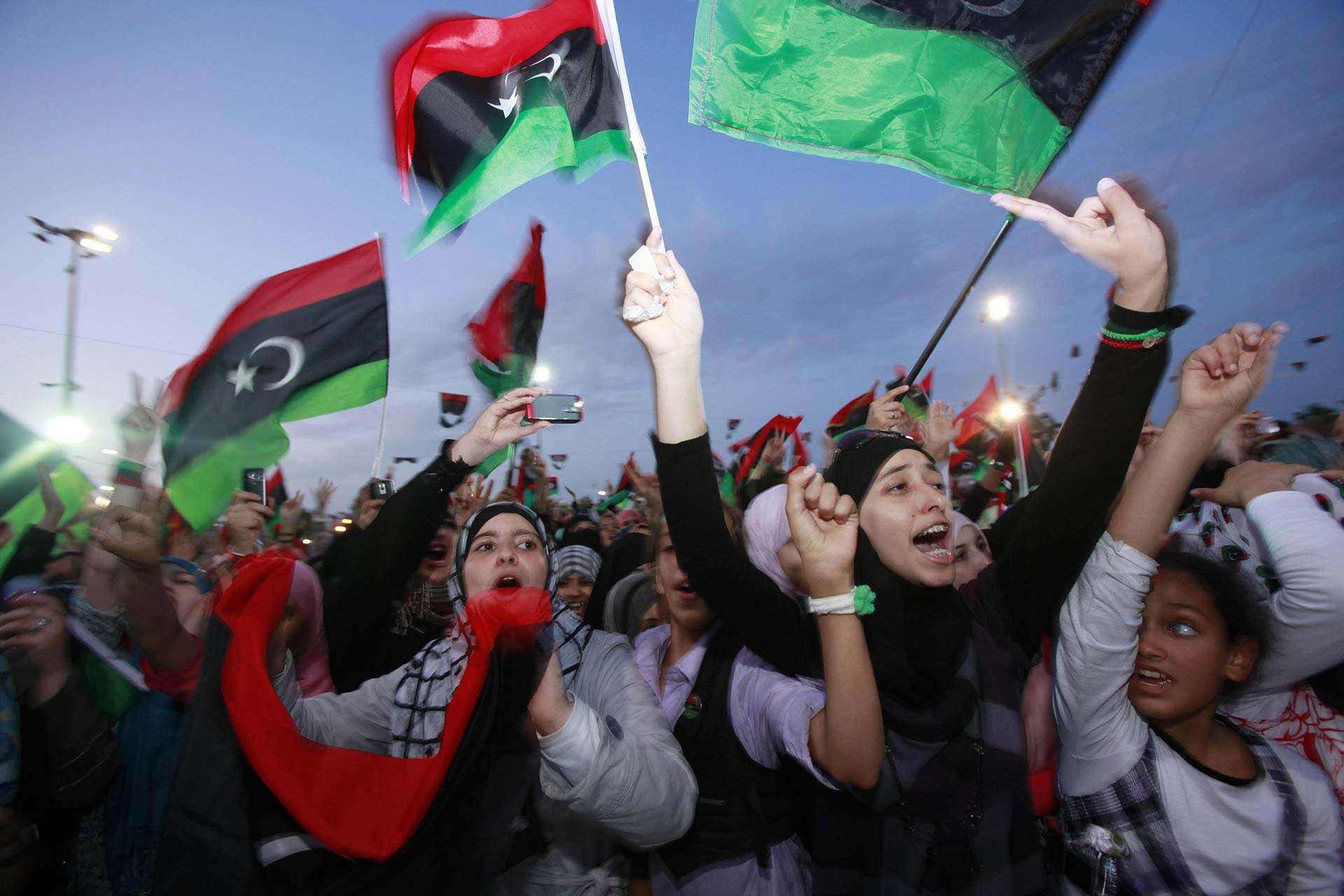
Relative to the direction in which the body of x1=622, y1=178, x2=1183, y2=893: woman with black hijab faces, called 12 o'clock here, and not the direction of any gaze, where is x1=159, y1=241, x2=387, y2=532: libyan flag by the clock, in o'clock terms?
The libyan flag is roughly at 5 o'clock from the woman with black hijab.

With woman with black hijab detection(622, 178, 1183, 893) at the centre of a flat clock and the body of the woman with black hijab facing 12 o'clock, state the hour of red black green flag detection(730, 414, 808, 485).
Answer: The red black green flag is roughly at 7 o'clock from the woman with black hijab.

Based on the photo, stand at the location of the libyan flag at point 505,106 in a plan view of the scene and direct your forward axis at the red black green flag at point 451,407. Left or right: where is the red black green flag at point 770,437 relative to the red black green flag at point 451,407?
right

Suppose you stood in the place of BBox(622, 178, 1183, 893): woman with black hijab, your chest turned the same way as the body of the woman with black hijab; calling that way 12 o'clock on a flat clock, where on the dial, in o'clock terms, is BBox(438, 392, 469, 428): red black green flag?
The red black green flag is roughly at 6 o'clock from the woman with black hijab.

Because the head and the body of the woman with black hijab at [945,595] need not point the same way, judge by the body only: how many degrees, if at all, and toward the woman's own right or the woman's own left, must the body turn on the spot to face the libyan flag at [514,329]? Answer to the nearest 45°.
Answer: approximately 180°

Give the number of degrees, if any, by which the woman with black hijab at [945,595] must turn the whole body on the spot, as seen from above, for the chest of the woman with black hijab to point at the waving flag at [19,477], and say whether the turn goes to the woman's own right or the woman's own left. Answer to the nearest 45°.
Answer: approximately 135° to the woman's own right

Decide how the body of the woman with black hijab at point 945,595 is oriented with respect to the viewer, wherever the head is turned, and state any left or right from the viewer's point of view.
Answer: facing the viewer and to the right of the viewer
